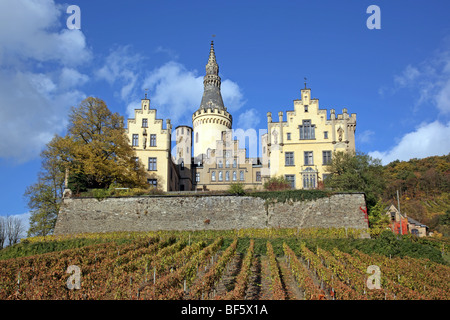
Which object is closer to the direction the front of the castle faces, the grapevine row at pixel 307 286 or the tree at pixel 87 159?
the grapevine row

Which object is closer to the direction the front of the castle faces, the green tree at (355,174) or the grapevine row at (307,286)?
the grapevine row

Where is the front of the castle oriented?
toward the camera

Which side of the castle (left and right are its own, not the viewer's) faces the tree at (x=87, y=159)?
right

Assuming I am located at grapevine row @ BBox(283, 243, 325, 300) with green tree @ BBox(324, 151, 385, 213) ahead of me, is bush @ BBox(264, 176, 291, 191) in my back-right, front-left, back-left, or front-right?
front-left

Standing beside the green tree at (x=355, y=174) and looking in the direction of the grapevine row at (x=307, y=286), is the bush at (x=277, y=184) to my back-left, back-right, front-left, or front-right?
front-right

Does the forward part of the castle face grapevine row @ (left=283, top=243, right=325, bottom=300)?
yes

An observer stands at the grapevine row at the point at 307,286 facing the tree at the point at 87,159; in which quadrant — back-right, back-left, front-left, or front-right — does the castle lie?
front-right

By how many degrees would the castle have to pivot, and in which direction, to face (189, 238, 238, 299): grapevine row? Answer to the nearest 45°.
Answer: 0° — it already faces it
